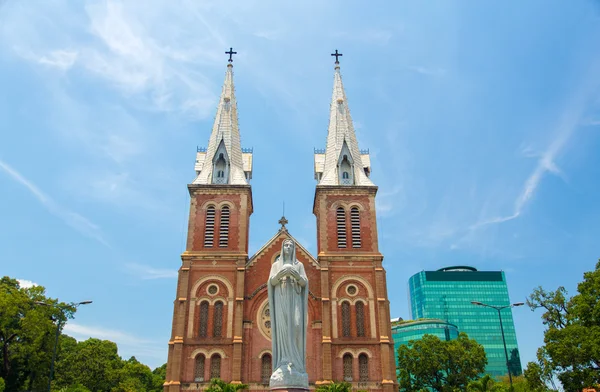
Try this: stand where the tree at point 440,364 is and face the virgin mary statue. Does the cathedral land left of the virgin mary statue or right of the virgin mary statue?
right

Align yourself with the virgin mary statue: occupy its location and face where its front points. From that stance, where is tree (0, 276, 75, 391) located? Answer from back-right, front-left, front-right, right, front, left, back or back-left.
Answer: back-right

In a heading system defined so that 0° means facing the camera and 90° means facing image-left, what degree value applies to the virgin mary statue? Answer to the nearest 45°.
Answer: approximately 0°

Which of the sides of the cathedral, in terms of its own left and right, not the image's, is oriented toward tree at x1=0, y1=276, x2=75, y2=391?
right

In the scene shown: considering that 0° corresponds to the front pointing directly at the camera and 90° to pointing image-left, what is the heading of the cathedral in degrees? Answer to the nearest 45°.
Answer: approximately 0°

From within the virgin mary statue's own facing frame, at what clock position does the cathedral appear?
The cathedral is roughly at 6 o'clock from the virgin mary statue.

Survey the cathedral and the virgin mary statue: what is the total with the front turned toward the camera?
2

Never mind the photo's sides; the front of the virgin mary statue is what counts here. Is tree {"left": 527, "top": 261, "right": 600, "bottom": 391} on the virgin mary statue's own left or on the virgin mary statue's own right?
on the virgin mary statue's own left

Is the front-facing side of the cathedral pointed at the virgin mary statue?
yes
